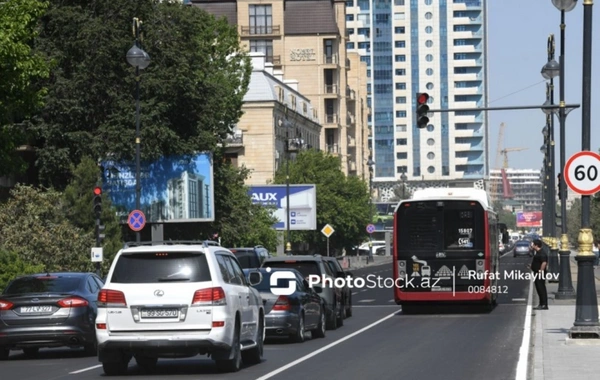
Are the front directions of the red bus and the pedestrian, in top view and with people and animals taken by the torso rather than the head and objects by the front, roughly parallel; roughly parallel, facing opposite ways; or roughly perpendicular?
roughly perpendicular

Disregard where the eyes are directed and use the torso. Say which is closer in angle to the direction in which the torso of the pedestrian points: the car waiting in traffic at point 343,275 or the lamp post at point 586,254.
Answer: the car waiting in traffic

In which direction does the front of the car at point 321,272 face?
away from the camera

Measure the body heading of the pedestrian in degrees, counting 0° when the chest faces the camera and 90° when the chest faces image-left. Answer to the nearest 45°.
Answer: approximately 90°

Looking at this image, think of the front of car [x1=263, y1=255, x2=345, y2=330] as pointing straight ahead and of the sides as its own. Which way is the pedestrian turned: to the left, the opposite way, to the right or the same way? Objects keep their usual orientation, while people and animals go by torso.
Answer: to the left

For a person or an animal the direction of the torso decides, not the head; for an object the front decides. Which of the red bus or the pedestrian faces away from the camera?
the red bus

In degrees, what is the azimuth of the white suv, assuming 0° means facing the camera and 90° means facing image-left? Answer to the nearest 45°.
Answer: approximately 180°

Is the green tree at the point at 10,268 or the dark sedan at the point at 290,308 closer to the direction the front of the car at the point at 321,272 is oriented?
the green tree
